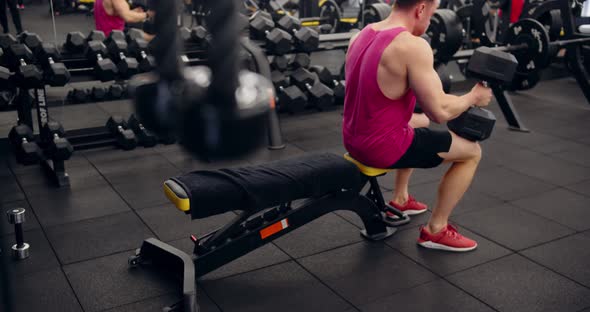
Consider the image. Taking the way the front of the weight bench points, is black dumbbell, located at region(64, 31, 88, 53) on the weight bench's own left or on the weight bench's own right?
on the weight bench's own left

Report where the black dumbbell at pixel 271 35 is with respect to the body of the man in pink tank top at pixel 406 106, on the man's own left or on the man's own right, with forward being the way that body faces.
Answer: on the man's own left

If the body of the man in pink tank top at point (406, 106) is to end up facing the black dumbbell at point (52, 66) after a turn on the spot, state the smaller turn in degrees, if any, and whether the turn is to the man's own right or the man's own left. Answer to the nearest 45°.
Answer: approximately 135° to the man's own left

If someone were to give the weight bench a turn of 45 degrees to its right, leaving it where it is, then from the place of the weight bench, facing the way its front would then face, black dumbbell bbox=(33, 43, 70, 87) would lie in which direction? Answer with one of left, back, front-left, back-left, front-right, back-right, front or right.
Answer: back-left

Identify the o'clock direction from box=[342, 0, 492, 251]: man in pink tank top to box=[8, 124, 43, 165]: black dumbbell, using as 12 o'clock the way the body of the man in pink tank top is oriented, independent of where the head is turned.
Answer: The black dumbbell is roughly at 8 o'clock from the man in pink tank top.

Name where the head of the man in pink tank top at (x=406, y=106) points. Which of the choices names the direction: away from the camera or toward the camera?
away from the camera

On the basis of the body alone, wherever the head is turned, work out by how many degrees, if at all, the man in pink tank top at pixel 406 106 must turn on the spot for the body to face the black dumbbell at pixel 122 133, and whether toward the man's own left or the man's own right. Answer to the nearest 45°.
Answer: approximately 90° to the man's own left

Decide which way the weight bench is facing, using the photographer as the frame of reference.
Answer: facing away from the viewer and to the right of the viewer

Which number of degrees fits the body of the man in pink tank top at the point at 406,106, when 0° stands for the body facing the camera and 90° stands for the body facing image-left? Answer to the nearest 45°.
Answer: approximately 225°

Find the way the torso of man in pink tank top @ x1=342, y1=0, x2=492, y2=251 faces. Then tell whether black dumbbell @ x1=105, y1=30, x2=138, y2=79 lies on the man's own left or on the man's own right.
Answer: on the man's own left

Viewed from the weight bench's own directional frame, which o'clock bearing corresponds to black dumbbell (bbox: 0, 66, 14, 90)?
The black dumbbell is roughly at 9 o'clock from the weight bench.
